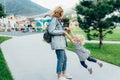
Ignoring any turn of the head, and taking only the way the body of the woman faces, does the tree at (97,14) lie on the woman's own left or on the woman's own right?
on the woman's own left

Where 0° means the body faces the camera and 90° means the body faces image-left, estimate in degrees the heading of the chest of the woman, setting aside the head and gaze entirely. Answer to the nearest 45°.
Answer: approximately 270°
